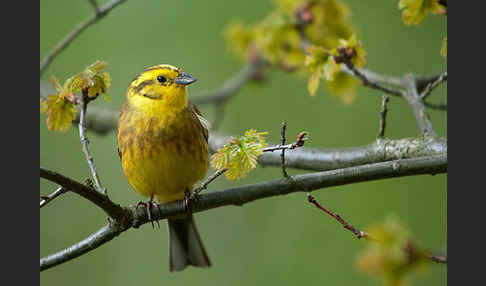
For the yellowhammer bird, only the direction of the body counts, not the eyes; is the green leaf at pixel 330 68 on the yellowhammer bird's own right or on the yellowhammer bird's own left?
on the yellowhammer bird's own left

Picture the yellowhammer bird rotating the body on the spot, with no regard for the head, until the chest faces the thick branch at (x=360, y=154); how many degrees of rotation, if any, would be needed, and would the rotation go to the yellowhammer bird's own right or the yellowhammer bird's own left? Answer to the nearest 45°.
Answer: approximately 90° to the yellowhammer bird's own left

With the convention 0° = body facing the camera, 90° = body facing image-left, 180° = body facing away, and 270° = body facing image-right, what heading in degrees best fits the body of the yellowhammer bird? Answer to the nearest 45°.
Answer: approximately 0°

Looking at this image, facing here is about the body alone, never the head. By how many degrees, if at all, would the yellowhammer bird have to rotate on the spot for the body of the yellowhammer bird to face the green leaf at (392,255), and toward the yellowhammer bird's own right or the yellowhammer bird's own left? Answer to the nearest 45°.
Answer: approximately 45° to the yellowhammer bird's own left

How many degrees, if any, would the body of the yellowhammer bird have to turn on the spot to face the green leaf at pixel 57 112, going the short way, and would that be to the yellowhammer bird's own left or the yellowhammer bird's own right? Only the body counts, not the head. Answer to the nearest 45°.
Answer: approximately 45° to the yellowhammer bird's own right
